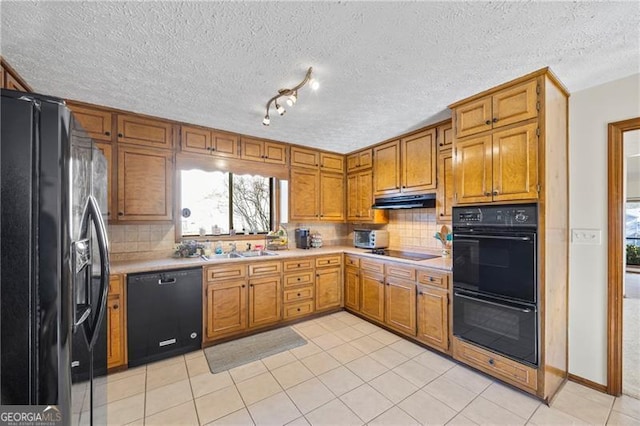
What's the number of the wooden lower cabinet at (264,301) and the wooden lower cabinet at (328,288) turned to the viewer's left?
0

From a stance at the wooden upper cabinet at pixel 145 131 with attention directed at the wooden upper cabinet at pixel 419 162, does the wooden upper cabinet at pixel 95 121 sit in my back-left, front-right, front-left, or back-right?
back-right

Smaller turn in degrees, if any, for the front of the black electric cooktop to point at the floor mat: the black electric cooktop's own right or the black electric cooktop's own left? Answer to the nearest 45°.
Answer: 0° — it already faces it

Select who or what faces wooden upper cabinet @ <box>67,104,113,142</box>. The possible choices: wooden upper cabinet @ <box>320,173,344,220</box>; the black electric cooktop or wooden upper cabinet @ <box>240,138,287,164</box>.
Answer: the black electric cooktop

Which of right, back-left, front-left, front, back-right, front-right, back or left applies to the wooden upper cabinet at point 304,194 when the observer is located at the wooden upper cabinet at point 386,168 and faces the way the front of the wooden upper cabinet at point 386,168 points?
front-right

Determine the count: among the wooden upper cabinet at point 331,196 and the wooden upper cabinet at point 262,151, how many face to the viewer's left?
0

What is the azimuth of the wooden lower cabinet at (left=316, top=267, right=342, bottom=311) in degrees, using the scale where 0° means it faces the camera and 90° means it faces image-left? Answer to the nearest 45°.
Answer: approximately 315°

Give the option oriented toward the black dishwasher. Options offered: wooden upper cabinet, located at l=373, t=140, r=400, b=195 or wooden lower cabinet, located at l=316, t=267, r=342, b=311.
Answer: the wooden upper cabinet

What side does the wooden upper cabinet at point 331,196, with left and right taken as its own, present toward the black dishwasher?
right

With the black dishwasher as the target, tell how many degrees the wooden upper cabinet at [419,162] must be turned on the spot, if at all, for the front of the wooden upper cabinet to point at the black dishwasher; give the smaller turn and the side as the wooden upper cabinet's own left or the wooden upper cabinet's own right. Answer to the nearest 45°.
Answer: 0° — it already faces it
